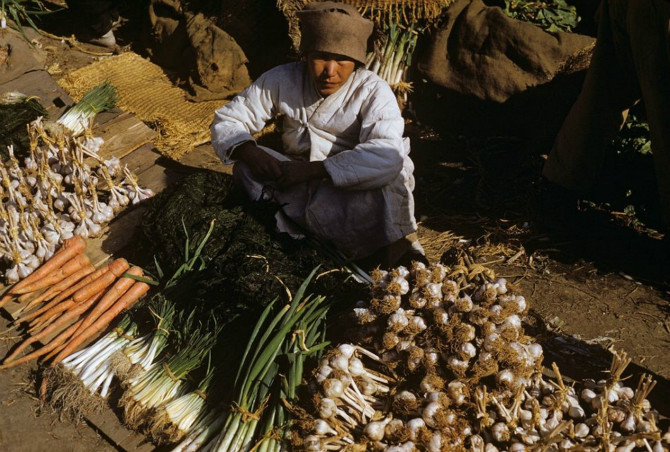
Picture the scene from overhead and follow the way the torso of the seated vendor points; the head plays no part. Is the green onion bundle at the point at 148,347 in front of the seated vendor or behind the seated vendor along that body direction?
in front

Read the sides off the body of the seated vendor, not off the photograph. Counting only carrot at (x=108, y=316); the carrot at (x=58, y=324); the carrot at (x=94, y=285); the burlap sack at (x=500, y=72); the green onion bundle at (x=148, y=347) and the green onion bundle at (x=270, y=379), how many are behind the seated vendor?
1

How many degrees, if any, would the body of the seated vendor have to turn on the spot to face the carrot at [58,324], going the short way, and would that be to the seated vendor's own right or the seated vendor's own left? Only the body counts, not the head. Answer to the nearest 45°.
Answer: approximately 45° to the seated vendor's own right

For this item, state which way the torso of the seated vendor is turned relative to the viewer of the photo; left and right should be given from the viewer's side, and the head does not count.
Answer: facing the viewer and to the left of the viewer

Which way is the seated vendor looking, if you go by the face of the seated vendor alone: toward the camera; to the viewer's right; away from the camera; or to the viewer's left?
toward the camera

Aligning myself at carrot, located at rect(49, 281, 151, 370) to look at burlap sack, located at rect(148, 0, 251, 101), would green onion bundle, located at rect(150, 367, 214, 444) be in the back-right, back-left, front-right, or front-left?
back-right

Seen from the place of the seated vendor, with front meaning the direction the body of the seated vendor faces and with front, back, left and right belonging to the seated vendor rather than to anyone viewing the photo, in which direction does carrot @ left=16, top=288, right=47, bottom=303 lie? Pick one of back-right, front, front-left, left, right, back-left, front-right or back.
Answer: front-right

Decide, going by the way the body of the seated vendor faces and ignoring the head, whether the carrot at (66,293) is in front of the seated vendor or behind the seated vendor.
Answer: in front

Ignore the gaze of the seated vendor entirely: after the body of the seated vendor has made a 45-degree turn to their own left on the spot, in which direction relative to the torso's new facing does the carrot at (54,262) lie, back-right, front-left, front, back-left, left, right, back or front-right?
right

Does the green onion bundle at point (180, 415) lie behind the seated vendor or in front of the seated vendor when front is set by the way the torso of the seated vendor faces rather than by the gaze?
in front

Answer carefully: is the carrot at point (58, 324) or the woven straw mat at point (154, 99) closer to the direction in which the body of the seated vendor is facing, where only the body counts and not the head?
the carrot

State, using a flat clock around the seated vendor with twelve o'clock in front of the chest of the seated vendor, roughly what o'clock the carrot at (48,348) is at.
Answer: The carrot is roughly at 1 o'clock from the seated vendor.

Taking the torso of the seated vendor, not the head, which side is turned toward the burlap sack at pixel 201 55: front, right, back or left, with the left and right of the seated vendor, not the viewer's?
right

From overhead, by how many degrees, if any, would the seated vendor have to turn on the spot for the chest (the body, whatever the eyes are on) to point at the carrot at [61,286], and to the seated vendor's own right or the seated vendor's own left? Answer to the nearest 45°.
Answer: approximately 45° to the seated vendor's own right

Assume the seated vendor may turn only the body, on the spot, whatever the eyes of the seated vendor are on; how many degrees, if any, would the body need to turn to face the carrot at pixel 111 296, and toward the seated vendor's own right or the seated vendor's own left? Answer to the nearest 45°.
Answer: approximately 45° to the seated vendor's own right

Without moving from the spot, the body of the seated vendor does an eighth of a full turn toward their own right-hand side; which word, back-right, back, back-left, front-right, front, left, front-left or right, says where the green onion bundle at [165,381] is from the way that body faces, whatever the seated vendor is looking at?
front-left

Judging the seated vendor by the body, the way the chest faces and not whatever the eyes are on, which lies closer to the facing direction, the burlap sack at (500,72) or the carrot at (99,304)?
the carrot
